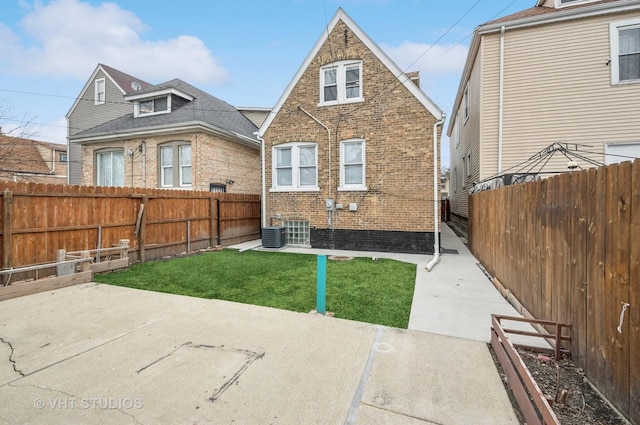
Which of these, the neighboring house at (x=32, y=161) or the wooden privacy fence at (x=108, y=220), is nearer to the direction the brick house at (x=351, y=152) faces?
the neighboring house

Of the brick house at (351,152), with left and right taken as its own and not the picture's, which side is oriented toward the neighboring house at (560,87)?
right

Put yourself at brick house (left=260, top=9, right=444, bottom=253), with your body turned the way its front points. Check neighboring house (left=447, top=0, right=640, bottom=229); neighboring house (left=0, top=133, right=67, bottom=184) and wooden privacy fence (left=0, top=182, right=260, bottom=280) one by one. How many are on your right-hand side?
1

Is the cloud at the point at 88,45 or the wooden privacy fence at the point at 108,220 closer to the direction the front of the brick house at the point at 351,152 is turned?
the cloud

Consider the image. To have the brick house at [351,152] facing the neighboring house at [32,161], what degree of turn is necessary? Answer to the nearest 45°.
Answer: approximately 45° to its left

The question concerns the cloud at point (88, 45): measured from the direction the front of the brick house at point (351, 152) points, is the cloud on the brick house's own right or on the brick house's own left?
on the brick house's own left

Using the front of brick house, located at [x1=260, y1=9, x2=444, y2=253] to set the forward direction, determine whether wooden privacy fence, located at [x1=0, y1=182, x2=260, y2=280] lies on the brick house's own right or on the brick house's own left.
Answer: on the brick house's own left

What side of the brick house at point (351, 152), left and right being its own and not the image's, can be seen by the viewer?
back
